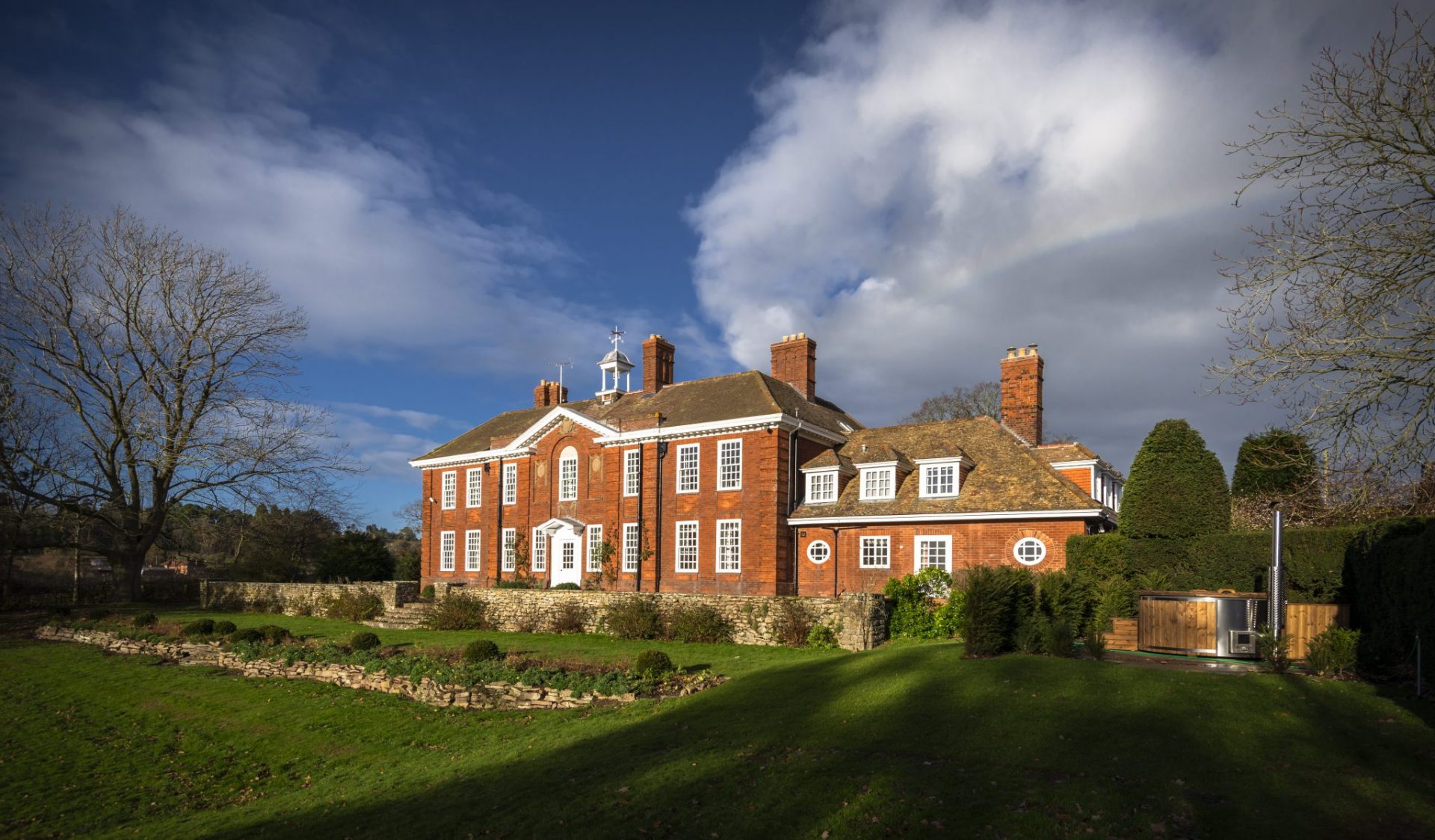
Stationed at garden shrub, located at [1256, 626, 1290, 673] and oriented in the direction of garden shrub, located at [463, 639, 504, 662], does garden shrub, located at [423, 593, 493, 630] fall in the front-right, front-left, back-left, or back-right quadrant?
front-right

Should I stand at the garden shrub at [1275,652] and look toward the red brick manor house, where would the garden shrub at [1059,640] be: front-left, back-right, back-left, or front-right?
front-left

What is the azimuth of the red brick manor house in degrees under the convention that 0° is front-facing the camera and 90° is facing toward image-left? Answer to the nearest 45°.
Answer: approximately 45°

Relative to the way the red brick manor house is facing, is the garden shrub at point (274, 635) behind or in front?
in front

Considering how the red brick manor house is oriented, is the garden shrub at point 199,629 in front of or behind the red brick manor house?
in front

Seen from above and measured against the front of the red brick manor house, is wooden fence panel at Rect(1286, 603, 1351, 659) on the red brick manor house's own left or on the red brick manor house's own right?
on the red brick manor house's own left

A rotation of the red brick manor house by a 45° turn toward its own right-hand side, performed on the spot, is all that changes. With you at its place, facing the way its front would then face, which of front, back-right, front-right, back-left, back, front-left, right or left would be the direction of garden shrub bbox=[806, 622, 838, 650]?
left

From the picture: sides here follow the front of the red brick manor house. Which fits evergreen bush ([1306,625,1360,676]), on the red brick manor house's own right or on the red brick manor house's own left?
on the red brick manor house's own left

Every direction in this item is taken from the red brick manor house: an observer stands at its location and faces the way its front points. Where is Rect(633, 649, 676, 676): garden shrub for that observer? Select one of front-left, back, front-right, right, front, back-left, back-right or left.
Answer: front-left
